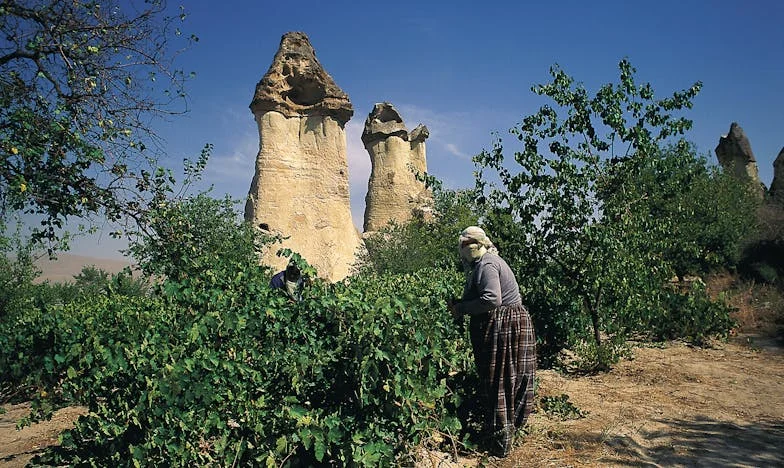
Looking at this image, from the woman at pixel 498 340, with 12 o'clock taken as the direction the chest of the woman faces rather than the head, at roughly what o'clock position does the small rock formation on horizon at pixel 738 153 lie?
The small rock formation on horizon is roughly at 4 o'clock from the woman.

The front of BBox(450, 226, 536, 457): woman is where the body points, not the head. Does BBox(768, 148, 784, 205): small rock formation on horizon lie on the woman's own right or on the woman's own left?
on the woman's own right

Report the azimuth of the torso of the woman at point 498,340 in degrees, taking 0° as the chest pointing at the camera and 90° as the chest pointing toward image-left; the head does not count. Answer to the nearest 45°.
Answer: approximately 90°
